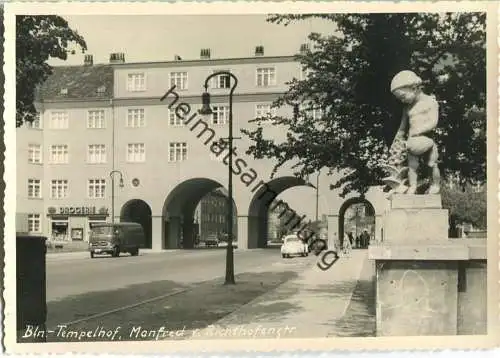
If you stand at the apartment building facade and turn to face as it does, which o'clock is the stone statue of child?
The stone statue of child is roughly at 11 o'clock from the apartment building facade.

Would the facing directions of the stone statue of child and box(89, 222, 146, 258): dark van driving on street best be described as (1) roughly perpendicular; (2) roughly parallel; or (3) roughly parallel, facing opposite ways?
roughly parallel

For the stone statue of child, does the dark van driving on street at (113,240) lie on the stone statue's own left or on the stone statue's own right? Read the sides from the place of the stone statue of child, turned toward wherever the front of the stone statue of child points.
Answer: on the stone statue's own right

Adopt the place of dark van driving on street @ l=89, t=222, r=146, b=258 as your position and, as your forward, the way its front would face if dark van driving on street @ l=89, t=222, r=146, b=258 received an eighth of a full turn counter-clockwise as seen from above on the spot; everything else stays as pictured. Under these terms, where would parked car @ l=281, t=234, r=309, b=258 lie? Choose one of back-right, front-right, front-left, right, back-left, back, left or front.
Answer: left

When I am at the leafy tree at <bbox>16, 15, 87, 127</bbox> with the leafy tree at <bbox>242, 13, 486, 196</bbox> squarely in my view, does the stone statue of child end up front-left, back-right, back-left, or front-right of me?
front-right

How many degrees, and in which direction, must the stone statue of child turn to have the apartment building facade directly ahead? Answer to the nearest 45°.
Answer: approximately 90° to its right

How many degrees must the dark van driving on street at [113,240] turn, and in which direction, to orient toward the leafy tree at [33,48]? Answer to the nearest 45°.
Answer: approximately 45° to its left

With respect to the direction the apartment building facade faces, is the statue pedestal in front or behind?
in front

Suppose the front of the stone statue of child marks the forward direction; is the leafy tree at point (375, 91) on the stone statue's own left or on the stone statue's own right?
on the stone statue's own right

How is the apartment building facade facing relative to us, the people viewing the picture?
facing the viewer
